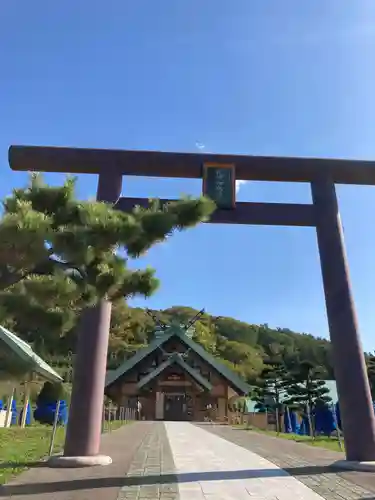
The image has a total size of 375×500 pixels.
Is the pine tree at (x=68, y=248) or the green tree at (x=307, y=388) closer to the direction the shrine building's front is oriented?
the pine tree

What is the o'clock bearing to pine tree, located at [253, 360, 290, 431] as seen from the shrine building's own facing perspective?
The pine tree is roughly at 10 o'clock from the shrine building.

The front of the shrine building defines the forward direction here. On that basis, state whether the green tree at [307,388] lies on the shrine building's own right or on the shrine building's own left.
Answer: on the shrine building's own left

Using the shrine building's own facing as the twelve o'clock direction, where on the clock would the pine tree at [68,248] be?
The pine tree is roughly at 12 o'clock from the shrine building.

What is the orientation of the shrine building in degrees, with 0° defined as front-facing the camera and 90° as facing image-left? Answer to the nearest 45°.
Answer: approximately 0°
